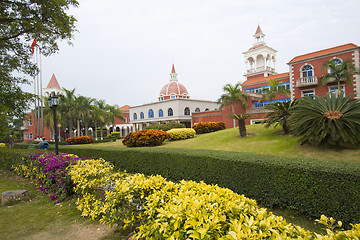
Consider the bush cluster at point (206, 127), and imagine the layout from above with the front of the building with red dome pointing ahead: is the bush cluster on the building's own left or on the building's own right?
on the building's own left

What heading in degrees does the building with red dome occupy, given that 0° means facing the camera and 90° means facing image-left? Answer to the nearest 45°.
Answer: approximately 45°

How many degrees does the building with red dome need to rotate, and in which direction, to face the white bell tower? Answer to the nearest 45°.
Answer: approximately 135° to its left

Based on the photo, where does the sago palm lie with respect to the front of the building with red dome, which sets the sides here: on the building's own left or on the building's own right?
on the building's own left

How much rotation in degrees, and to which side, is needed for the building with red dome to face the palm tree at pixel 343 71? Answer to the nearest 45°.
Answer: approximately 90° to its left
